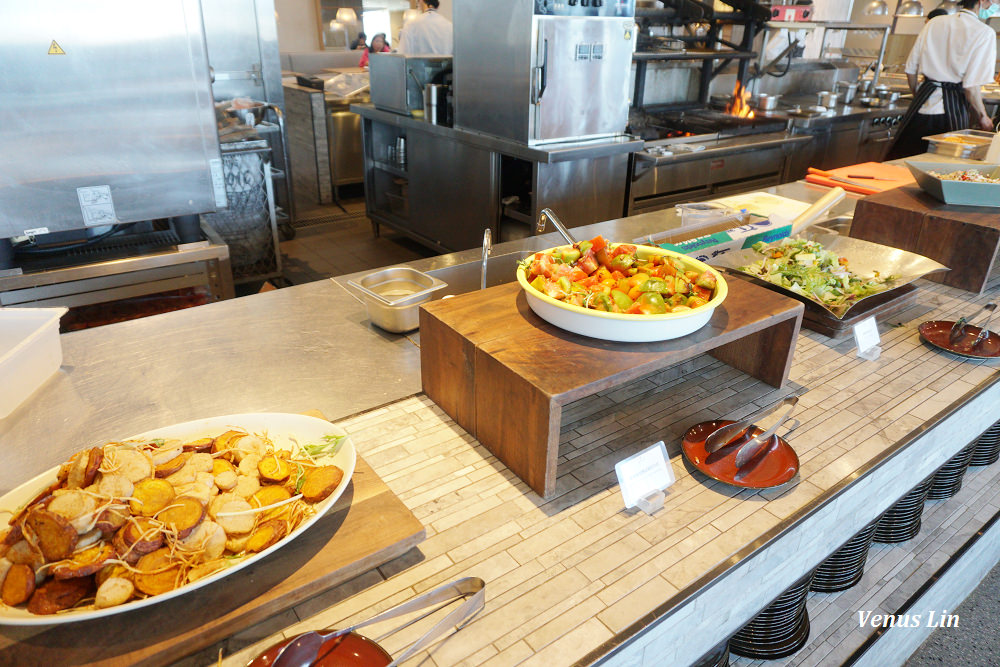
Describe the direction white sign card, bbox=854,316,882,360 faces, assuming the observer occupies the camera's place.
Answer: facing the viewer and to the right of the viewer

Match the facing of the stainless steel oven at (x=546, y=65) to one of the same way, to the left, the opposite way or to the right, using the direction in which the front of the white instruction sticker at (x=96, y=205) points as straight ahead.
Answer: the same way

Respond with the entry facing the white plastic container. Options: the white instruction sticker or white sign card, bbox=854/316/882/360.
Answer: the white instruction sticker

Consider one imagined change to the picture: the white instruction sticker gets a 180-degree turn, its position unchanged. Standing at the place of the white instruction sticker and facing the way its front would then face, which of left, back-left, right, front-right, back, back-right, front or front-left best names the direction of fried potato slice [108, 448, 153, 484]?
back

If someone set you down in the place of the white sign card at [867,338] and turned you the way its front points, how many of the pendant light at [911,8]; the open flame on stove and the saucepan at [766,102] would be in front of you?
0

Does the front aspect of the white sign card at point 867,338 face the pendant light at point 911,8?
no

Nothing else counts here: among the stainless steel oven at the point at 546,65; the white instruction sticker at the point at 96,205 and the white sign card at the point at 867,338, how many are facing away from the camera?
0

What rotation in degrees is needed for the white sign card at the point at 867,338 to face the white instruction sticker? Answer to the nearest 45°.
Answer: approximately 135° to its right

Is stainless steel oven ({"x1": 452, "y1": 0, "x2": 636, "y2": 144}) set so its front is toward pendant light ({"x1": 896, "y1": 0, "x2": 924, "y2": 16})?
no

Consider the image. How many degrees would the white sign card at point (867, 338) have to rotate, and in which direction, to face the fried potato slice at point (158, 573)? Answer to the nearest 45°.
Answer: approximately 90° to its right

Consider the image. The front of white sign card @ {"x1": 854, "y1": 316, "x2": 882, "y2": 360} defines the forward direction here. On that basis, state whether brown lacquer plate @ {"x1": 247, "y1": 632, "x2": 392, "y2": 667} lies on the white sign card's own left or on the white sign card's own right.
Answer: on the white sign card's own right

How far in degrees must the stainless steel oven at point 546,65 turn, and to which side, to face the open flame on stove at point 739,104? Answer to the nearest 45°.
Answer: approximately 90° to its left

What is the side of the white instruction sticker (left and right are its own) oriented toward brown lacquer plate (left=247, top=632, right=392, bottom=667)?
front

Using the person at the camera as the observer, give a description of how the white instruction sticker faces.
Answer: facing the viewer

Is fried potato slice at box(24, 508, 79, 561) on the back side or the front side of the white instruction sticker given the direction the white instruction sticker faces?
on the front side

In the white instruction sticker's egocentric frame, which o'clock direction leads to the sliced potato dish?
The sliced potato dish is roughly at 12 o'clock from the white instruction sticker.

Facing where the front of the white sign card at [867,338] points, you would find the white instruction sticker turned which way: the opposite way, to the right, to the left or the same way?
the same way

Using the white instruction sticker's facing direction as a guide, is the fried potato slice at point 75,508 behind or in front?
in front
